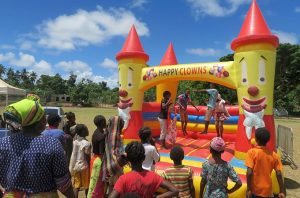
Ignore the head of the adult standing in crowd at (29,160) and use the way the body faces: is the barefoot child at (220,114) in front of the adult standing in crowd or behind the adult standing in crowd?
in front

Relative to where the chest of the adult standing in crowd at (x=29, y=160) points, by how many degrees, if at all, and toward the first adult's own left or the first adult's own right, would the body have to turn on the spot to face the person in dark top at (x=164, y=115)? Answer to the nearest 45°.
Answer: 0° — they already face them

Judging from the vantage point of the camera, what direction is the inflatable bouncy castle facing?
facing the viewer and to the left of the viewer

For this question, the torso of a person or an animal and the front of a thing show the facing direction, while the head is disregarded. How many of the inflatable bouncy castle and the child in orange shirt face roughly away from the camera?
1

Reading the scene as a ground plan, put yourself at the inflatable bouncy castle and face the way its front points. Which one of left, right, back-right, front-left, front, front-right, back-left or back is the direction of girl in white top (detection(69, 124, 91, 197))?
front

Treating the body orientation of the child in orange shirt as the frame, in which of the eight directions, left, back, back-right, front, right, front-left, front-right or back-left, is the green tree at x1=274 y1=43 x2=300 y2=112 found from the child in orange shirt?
front

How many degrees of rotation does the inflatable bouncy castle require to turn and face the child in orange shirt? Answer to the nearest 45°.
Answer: approximately 45° to its left

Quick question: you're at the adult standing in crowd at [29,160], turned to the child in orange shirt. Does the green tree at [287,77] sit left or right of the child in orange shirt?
left

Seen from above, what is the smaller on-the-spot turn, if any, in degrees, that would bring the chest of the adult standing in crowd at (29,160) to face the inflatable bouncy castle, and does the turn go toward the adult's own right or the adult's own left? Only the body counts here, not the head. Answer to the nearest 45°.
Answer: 0° — they already face it

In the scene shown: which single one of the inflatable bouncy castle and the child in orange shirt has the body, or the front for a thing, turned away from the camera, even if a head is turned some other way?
the child in orange shirt

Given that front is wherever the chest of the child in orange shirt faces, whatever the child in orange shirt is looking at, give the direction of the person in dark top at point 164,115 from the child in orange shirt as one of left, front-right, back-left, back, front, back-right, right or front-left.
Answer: front-left

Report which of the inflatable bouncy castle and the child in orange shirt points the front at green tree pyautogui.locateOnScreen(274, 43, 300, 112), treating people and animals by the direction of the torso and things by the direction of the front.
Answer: the child in orange shirt

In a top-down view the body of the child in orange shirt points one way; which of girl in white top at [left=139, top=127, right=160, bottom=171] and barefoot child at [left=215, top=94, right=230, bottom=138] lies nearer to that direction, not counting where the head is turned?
the barefoot child

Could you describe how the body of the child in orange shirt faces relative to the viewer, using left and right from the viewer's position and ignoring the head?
facing away from the viewer

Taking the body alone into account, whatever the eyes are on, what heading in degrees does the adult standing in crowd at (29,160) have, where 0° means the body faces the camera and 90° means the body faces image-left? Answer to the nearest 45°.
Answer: approximately 225°
